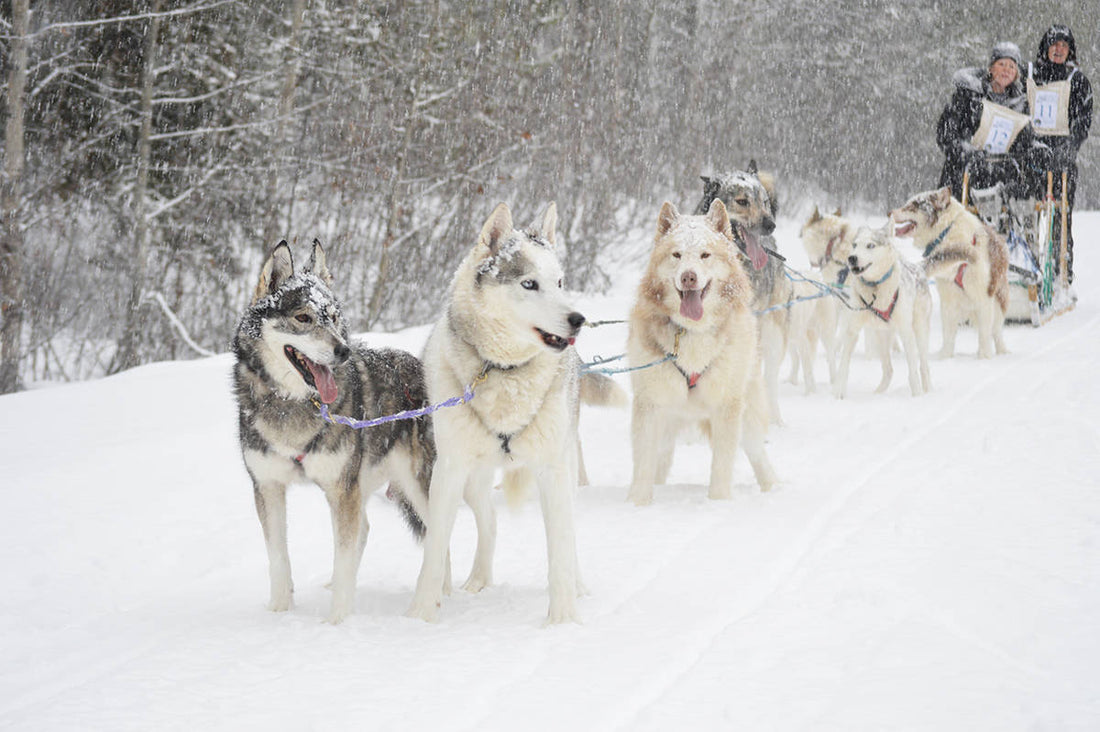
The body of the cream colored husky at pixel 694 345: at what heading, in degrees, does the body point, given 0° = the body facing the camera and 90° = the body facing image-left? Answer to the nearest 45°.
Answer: approximately 0°

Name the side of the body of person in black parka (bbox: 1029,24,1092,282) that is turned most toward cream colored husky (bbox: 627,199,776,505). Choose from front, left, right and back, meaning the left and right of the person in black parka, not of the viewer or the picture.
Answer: front

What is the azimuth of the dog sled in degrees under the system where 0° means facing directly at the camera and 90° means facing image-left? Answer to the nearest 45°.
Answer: approximately 45°

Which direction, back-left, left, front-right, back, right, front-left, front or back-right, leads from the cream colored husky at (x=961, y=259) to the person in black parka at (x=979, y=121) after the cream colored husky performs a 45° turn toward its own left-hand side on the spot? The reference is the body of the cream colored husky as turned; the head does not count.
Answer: back

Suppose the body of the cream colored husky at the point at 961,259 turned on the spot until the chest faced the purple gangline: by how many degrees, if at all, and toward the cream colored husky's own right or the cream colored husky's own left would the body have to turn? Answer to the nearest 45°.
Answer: approximately 45° to the cream colored husky's own left

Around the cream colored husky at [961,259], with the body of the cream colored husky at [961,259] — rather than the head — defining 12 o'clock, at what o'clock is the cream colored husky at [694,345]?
the cream colored husky at [694,345] is roughly at 11 o'clock from the cream colored husky at [961,259].

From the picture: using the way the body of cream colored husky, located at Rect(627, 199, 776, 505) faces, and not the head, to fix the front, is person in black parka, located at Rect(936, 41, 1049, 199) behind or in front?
behind

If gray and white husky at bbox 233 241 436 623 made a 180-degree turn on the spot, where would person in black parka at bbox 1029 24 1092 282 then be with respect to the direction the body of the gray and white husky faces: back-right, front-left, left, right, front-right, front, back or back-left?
front

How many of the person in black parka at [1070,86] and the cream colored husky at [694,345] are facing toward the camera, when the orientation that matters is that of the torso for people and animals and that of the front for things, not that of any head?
2

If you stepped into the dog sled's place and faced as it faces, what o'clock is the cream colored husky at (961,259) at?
The cream colored husky is roughly at 11 o'clock from the dog sled.
